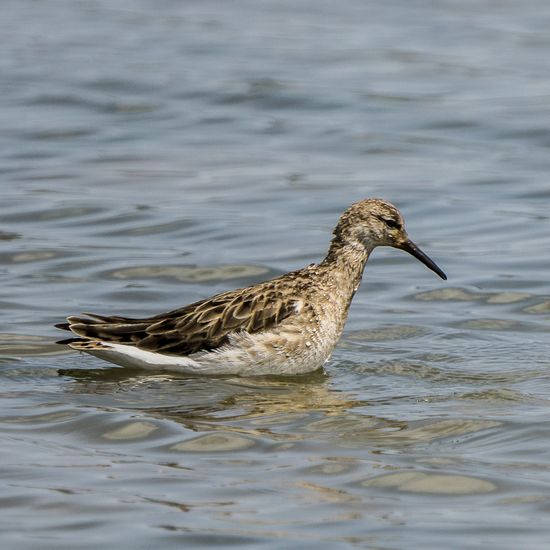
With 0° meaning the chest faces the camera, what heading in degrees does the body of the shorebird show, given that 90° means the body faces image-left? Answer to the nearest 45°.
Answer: approximately 270°
